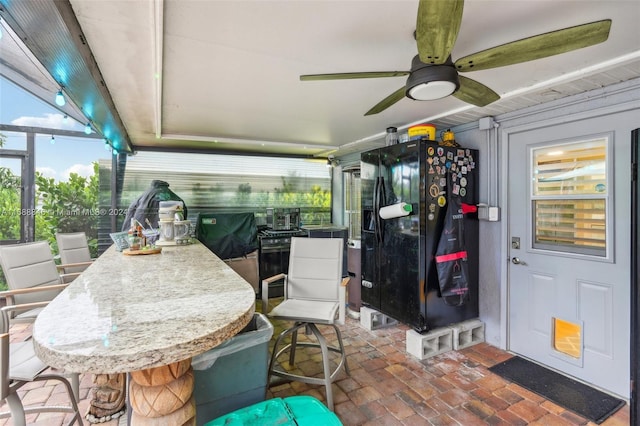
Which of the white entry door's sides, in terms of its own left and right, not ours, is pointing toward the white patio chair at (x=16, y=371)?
front

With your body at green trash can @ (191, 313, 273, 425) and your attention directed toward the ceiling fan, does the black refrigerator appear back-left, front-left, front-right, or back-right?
front-left

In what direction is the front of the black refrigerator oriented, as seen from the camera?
facing the viewer and to the left of the viewer

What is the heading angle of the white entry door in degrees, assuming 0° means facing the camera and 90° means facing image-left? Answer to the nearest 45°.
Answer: approximately 45°

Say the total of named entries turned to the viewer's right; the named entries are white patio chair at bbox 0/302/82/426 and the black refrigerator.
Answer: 1

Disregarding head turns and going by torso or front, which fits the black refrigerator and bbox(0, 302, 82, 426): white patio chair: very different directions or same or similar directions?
very different directions

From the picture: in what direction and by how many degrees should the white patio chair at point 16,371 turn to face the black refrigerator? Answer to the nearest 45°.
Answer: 0° — it already faces it

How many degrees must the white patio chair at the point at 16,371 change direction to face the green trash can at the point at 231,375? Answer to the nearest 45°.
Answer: approximately 45° to its right

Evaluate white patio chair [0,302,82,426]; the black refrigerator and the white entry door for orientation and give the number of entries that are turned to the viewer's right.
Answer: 1

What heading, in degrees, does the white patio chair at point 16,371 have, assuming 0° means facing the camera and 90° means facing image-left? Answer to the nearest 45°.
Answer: approximately 270°
